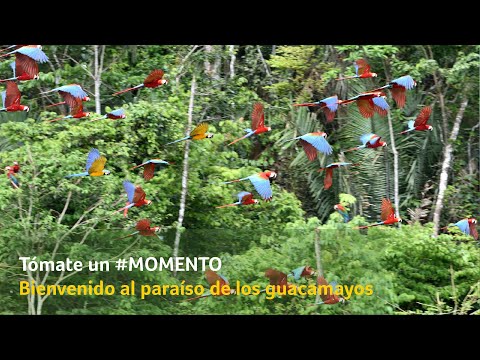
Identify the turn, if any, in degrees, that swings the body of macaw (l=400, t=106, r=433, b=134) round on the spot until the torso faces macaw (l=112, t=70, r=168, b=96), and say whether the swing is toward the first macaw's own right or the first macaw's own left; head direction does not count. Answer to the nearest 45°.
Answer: approximately 180°

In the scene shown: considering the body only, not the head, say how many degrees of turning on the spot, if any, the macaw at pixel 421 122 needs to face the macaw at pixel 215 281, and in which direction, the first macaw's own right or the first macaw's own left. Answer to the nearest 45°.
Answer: approximately 135° to the first macaw's own right

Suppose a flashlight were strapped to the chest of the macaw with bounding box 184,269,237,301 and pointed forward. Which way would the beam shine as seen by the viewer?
to the viewer's right

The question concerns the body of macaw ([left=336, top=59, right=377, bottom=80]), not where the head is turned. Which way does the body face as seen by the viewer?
to the viewer's right

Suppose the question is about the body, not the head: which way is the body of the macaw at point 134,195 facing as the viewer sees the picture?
to the viewer's right

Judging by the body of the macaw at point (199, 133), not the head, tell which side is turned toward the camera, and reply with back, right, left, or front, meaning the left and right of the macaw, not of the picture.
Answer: right

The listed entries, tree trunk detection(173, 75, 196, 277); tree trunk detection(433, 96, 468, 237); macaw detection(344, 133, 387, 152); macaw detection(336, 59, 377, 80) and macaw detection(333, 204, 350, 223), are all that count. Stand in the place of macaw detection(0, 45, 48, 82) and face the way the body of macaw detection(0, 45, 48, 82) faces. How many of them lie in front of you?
5

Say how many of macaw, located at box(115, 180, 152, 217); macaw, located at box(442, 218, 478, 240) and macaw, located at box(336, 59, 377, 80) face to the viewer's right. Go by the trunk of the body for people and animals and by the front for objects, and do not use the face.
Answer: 3

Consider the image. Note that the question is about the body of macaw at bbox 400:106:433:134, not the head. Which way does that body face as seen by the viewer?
to the viewer's right

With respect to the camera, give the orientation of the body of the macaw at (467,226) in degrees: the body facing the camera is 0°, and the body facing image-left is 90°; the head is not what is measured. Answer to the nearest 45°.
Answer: approximately 270°

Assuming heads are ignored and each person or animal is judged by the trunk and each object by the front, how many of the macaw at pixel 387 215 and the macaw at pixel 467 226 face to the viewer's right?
2

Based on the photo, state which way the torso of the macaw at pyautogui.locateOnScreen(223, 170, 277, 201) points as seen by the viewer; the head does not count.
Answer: to the viewer's right

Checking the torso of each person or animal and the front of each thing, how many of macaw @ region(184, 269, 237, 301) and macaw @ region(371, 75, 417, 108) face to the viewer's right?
2
